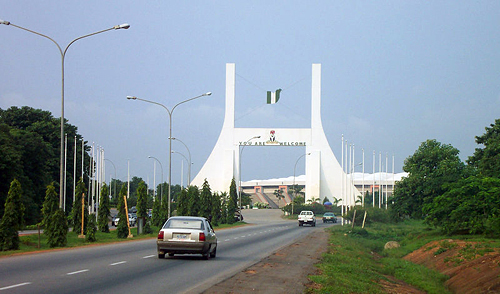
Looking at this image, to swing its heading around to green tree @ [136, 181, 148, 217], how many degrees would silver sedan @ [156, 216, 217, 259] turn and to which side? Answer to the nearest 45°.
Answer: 0° — it already faces it

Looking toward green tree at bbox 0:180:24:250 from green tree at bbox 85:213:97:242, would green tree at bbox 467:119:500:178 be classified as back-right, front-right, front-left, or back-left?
back-left

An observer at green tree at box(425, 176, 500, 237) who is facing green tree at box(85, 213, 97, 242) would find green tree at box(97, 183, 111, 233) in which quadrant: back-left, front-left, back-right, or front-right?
front-right

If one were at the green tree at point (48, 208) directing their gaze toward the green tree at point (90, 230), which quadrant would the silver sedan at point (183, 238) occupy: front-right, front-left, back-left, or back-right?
back-right

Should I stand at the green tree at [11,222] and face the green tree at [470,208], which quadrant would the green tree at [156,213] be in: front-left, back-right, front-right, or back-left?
front-left

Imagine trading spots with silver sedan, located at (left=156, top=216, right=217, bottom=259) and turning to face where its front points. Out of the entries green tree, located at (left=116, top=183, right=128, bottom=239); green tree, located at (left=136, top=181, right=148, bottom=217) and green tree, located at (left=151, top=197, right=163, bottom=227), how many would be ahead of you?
3

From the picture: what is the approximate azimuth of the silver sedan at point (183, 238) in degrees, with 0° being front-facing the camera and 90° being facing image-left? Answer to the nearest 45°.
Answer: approximately 180°

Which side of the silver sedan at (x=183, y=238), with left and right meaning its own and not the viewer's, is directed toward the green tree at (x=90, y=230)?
front

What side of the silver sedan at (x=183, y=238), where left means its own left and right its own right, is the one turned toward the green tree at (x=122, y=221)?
front

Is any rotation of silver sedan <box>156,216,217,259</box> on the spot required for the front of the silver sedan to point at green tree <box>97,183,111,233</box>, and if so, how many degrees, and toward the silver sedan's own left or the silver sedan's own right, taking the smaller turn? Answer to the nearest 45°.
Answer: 0° — it already faces it

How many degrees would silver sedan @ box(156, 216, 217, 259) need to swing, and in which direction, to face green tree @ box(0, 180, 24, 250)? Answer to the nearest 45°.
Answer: approximately 45° to its left
